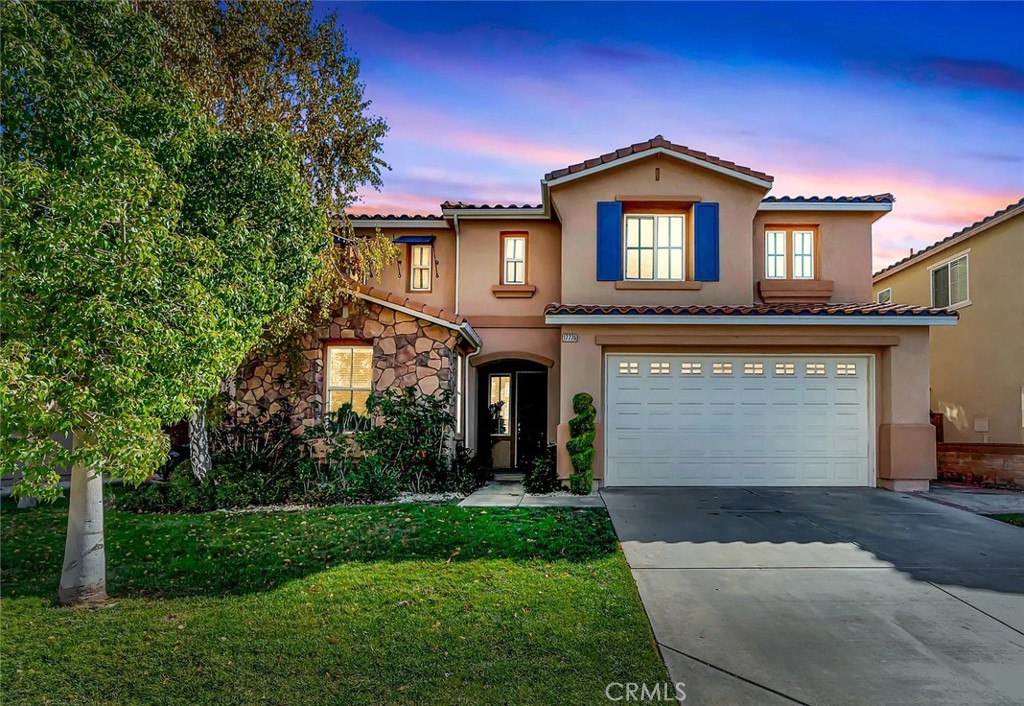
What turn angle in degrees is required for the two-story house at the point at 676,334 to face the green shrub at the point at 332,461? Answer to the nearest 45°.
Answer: approximately 90° to its right

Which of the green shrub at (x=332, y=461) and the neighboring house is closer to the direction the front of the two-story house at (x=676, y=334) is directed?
the green shrub

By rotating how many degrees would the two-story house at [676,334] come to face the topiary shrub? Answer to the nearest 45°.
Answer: approximately 45° to its right

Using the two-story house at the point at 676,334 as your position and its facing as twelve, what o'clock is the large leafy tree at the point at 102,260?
The large leafy tree is roughly at 1 o'clock from the two-story house.

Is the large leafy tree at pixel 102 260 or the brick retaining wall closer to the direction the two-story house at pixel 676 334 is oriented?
the large leafy tree

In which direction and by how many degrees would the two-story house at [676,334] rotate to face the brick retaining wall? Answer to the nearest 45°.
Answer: approximately 90° to its left

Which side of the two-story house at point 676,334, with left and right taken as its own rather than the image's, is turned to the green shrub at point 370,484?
right

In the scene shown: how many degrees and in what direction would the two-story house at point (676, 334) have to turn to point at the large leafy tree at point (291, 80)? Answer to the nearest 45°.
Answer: approximately 90° to its right

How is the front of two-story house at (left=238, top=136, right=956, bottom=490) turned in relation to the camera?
facing the viewer

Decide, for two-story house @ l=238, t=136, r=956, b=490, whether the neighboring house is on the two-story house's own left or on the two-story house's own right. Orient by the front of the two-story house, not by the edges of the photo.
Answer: on the two-story house's own left

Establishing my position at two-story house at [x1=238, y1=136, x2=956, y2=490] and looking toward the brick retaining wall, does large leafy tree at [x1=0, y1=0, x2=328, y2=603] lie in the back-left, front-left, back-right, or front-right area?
back-right
